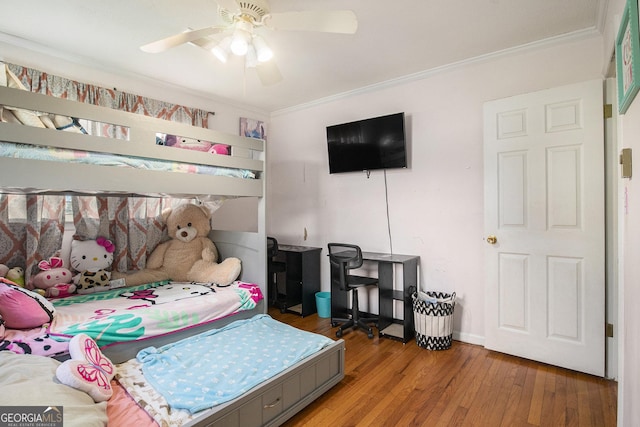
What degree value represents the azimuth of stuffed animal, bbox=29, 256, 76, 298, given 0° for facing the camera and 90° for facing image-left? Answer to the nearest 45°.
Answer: approximately 315°

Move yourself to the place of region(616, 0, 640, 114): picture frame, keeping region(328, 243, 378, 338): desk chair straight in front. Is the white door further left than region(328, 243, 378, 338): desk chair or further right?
right

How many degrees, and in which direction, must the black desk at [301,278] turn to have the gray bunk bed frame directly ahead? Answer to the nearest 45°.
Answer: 0° — it already faces it

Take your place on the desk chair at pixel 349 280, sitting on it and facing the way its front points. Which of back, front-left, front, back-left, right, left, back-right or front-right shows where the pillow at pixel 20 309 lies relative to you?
back

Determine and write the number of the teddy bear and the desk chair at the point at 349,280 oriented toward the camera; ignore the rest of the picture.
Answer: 1

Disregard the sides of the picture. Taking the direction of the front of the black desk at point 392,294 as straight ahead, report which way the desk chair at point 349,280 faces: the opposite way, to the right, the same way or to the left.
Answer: the opposite way

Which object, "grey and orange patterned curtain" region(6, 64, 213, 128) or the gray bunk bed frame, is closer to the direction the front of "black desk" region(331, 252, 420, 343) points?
the gray bunk bed frame

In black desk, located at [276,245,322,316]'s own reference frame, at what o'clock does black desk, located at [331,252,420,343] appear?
The black desk, located at [331,252,420,343] is roughly at 9 o'clock from the black desk, located at [276,245,322,316].

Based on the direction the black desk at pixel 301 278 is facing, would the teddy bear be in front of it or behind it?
in front

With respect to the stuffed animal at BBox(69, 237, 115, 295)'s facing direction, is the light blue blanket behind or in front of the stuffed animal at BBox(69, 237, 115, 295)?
in front

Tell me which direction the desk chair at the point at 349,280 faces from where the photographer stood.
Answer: facing away from the viewer and to the right of the viewer
